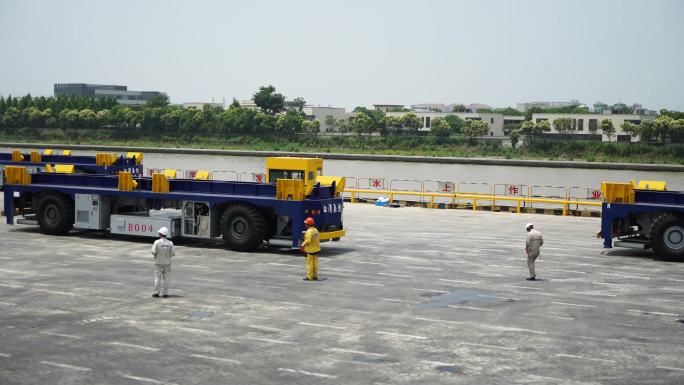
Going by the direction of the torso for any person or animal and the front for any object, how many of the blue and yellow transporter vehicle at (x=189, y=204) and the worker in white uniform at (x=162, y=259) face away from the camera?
1

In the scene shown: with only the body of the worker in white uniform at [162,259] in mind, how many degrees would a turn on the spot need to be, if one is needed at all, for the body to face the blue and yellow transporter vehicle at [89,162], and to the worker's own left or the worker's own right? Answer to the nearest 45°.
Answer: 0° — they already face it

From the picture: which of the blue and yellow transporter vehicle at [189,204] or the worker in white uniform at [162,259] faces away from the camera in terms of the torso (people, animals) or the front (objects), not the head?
the worker in white uniform

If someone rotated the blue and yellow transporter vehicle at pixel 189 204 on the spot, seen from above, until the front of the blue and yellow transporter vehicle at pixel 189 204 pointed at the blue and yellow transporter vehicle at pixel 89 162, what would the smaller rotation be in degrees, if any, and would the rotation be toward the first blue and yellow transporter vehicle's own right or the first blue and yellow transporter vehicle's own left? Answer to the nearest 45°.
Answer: approximately 135° to the first blue and yellow transporter vehicle's own left

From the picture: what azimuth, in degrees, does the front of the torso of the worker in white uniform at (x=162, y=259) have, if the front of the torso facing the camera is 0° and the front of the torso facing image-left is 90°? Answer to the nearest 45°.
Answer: approximately 180°

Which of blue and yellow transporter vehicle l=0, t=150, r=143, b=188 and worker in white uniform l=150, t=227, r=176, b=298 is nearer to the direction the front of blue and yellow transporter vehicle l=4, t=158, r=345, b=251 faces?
the worker in white uniform

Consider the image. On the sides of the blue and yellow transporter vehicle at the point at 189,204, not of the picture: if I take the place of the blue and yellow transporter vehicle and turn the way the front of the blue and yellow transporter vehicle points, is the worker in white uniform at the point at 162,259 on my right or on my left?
on my right

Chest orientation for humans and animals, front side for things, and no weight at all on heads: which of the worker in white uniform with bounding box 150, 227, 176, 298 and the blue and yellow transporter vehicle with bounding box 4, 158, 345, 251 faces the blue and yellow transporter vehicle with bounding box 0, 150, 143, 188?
the worker in white uniform

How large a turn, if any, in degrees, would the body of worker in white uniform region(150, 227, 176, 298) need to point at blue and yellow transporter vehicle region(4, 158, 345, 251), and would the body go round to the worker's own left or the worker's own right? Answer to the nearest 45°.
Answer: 0° — they already face it

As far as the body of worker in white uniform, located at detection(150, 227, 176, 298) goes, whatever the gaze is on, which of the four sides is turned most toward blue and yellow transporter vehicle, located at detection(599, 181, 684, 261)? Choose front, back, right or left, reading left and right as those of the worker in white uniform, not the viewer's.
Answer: right
